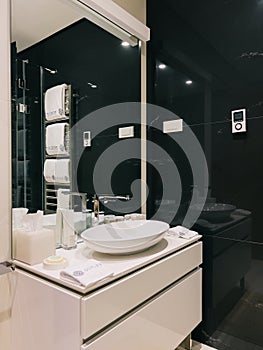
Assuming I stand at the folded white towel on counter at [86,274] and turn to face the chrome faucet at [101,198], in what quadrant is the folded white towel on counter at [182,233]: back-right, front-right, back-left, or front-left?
front-right

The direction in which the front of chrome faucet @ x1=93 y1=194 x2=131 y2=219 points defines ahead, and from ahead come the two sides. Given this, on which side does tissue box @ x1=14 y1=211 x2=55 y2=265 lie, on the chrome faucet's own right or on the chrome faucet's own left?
on the chrome faucet's own right

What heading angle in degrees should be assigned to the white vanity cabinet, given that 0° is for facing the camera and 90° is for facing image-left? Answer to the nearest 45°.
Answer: approximately 315°

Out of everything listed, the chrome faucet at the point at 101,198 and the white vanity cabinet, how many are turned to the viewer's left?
0
